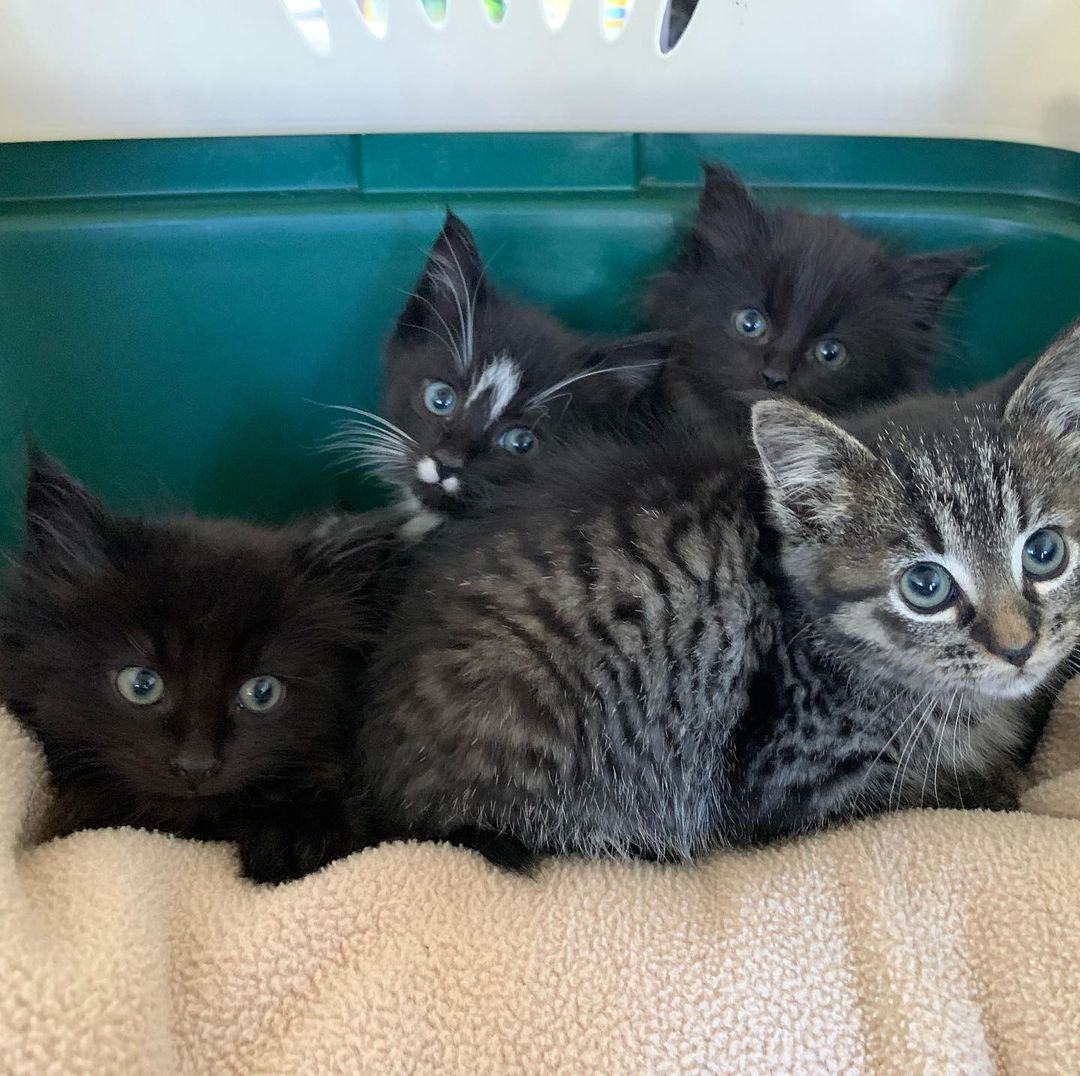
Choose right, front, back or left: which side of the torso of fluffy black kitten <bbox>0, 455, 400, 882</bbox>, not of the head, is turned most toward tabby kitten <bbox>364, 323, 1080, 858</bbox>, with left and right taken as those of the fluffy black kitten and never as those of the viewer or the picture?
left

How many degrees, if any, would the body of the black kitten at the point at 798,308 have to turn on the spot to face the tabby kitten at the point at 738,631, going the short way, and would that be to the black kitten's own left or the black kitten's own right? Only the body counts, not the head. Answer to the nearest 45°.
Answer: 0° — it already faces it

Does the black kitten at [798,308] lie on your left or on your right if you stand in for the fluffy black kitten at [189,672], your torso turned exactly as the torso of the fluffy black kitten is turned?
on your left
